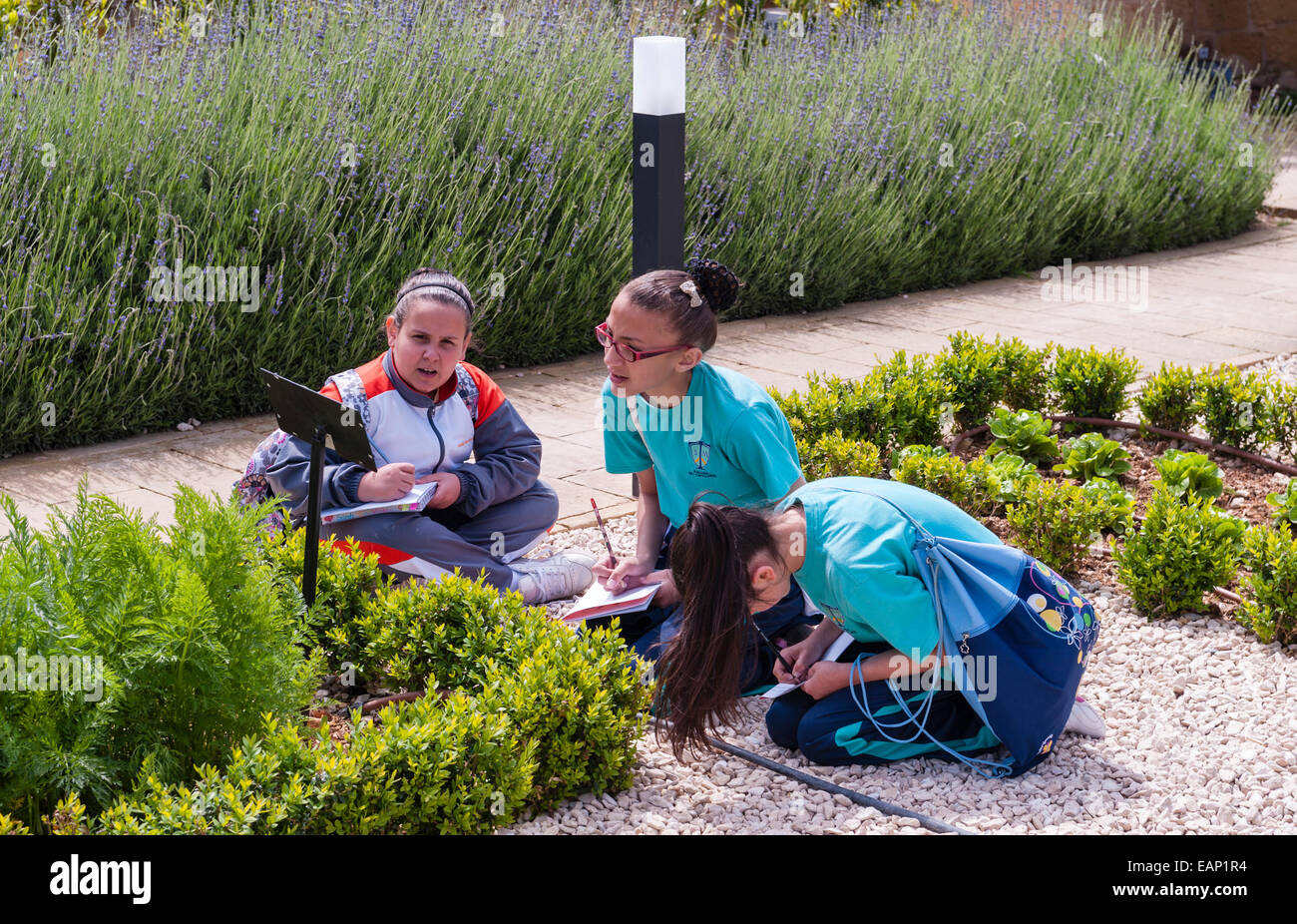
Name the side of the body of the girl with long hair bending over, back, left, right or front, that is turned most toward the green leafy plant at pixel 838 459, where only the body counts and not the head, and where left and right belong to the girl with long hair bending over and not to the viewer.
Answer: right

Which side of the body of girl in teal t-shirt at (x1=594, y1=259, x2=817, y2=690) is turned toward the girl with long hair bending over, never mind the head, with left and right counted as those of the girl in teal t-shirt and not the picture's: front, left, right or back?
left

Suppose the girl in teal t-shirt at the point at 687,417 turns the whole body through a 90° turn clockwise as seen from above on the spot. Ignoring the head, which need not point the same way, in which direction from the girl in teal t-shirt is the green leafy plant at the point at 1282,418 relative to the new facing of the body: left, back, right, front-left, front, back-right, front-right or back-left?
right

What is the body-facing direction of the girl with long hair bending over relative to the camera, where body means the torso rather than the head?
to the viewer's left

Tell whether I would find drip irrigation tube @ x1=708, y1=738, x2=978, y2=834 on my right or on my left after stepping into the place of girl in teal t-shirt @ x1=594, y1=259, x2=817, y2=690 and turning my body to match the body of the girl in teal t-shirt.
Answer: on my left

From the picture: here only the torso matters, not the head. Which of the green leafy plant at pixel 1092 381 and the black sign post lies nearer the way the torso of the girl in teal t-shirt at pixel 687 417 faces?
the black sign post

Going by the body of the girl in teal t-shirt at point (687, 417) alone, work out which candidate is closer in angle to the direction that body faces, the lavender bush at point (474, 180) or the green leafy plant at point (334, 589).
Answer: the green leafy plant

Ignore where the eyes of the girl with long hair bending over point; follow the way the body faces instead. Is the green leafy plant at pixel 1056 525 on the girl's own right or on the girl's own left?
on the girl's own right

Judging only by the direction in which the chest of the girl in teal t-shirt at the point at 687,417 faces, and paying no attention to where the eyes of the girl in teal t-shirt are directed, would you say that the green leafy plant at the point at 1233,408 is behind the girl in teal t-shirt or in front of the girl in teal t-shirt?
behind

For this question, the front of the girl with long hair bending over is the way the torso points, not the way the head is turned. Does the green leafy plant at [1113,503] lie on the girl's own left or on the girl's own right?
on the girl's own right

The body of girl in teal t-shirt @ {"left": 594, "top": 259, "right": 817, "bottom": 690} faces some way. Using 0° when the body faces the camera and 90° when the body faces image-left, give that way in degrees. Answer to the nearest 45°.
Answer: approximately 45°
